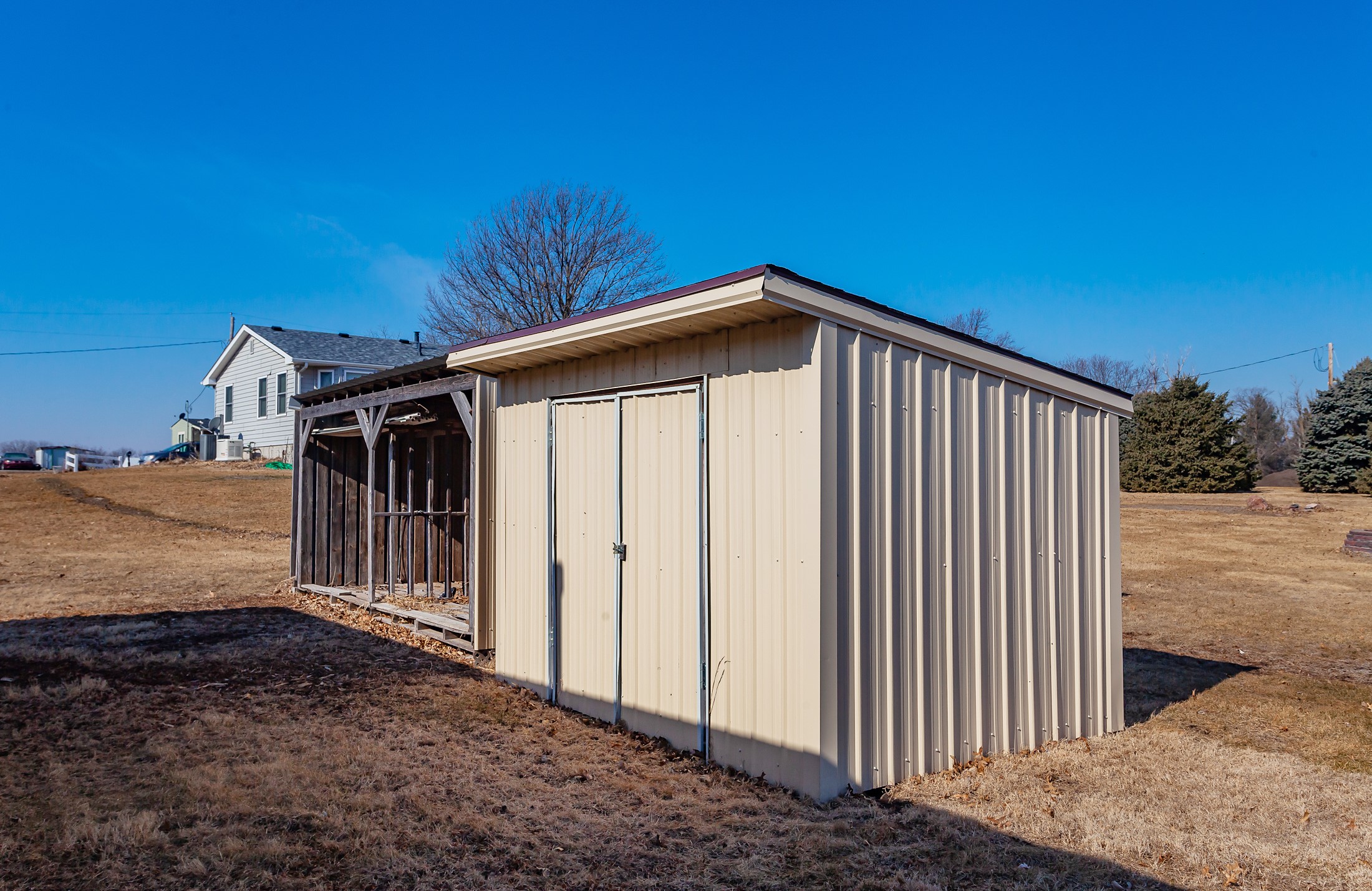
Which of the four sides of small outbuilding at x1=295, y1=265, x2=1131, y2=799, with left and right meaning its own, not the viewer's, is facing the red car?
right

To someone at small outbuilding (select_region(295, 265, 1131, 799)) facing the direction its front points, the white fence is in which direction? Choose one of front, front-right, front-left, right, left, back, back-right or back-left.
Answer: right

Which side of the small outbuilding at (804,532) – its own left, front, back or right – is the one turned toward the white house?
right

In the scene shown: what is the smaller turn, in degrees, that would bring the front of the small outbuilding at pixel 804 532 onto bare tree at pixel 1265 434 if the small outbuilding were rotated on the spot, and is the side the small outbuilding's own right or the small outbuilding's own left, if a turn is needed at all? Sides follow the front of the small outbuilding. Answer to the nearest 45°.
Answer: approximately 180°

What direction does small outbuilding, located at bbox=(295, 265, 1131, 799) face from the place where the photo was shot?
facing the viewer and to the left of the viewer

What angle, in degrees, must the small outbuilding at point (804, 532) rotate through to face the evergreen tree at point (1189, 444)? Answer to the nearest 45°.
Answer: approximately 180°

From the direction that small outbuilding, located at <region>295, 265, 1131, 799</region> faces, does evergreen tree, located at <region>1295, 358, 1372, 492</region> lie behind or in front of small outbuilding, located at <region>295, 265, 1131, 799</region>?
behind
